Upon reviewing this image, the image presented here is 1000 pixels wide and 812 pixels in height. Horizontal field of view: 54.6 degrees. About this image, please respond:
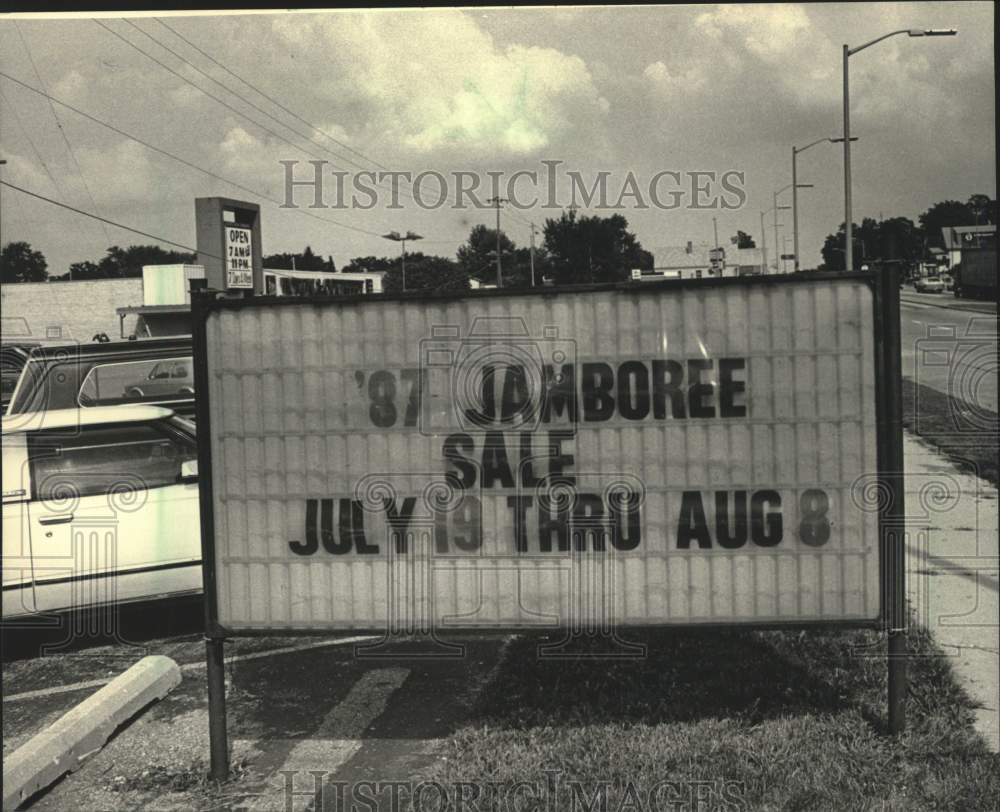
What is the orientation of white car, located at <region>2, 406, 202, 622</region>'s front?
to the viewer's right

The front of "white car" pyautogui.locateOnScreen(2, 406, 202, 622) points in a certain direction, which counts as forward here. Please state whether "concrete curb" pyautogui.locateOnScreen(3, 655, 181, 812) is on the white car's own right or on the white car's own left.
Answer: on the white car's own right

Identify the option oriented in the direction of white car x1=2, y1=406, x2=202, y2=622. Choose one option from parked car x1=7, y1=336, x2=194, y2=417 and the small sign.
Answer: the small sign

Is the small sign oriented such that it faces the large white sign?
yes

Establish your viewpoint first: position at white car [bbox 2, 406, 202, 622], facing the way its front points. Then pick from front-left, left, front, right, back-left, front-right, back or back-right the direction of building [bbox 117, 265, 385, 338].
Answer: left

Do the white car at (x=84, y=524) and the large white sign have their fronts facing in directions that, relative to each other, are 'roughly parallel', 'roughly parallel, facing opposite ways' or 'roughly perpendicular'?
roughly perpendicular

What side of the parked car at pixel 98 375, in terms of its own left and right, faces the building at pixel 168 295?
left

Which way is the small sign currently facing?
toward the camera

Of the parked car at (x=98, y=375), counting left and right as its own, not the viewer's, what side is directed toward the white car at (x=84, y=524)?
right

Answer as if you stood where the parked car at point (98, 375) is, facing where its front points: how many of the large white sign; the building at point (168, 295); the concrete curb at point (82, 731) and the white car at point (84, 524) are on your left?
1

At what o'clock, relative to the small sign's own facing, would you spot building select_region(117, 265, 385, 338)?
The building is roughly at 6 o'clock from the small sign.

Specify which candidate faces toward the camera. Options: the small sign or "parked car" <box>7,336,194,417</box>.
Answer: the small sign

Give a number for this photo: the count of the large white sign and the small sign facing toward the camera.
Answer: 2

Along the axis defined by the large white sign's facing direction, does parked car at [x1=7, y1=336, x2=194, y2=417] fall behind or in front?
behind

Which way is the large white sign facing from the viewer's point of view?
toward the camera

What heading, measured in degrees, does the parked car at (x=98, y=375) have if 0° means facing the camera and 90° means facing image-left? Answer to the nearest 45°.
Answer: approximately 270°
